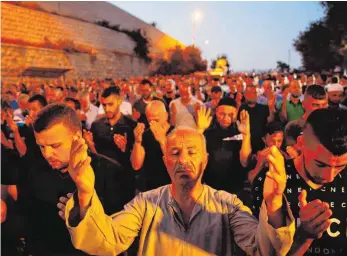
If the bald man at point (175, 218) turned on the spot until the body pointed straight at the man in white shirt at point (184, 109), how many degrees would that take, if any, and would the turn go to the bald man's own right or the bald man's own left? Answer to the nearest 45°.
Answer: approximately 180°

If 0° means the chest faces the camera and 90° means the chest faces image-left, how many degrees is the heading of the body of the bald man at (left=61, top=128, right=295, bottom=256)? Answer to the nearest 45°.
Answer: approximately 0°

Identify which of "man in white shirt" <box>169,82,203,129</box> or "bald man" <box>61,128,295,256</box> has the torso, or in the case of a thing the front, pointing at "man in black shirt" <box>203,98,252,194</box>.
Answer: the man in white shirt

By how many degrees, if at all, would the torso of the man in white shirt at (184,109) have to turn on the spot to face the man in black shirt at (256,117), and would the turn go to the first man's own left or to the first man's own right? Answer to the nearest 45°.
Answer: approximately 45° to the first man's own left

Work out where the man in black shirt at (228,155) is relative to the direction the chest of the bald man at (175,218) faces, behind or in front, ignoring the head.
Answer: behind

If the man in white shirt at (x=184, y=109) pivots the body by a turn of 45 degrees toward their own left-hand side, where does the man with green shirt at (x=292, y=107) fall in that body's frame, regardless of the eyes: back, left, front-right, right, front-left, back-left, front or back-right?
front-left

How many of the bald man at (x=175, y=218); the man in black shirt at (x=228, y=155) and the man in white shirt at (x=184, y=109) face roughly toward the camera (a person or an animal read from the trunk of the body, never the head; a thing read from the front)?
3

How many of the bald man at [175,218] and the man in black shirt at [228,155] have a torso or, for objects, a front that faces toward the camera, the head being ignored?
2
